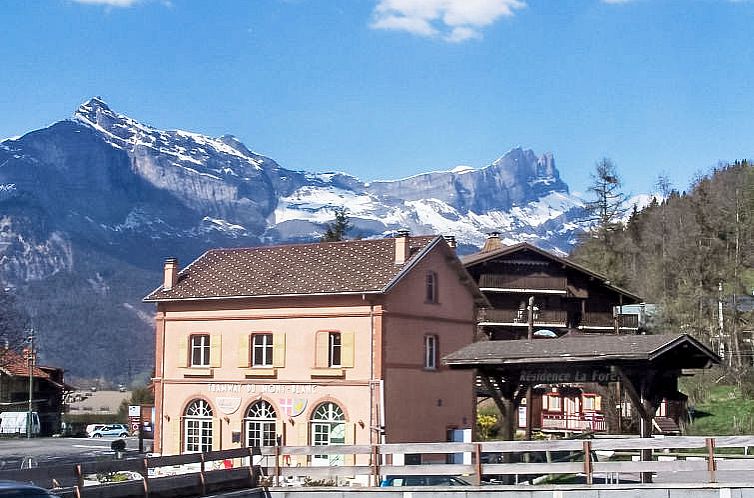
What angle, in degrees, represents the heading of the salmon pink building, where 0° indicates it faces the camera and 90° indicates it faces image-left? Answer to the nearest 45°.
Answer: approximately 45°

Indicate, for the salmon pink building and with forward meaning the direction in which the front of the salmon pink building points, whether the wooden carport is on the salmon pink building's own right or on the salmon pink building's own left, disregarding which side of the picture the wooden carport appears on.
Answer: on the salmon pink building's own left

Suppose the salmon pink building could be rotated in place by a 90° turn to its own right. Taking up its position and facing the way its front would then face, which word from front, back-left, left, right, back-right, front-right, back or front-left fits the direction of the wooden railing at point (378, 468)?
back-left

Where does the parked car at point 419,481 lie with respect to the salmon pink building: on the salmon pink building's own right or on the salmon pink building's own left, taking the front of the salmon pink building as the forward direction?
on the salmon pink building's own left

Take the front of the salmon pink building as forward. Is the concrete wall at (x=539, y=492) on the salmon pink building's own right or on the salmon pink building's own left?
on the salmon pink building's own left
